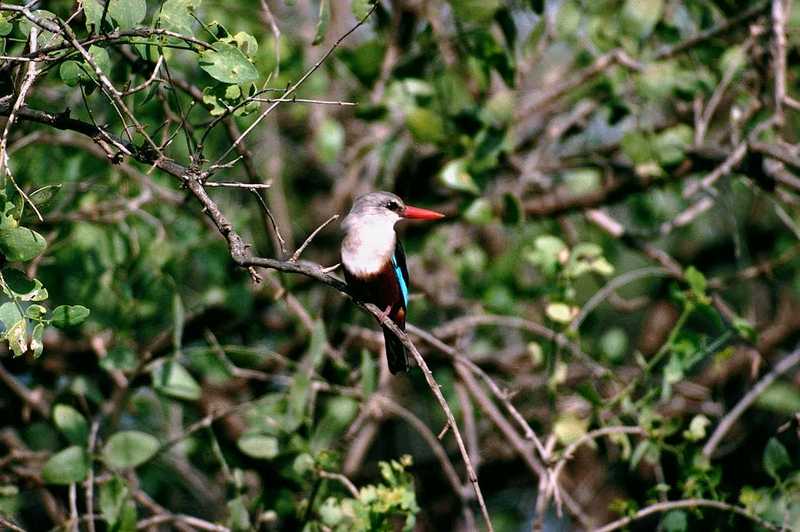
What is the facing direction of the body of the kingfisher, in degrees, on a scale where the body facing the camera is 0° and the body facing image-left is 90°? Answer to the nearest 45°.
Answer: approximately 45°
